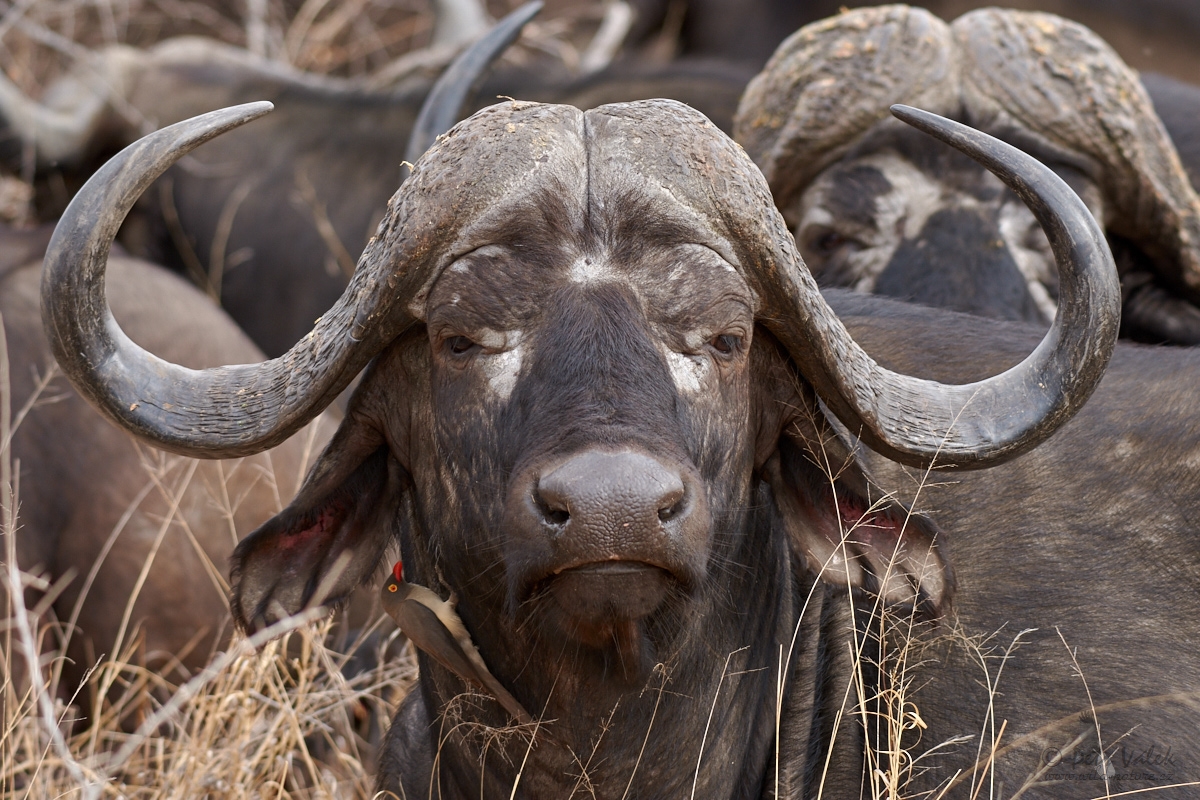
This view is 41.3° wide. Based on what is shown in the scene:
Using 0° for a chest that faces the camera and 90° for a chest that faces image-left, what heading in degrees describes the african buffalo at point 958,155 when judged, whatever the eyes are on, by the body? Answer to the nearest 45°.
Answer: approximately 0°

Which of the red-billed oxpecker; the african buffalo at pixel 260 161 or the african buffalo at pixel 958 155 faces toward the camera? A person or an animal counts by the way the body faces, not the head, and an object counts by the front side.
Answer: the african buffalo at pixel 958 155

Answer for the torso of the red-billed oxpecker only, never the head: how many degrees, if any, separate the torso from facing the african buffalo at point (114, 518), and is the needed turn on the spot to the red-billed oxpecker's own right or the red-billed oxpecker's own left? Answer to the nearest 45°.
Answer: approximately 45° to the red-billed oxpecker's own right

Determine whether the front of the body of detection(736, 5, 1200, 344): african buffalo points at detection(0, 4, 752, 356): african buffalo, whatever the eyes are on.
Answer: no

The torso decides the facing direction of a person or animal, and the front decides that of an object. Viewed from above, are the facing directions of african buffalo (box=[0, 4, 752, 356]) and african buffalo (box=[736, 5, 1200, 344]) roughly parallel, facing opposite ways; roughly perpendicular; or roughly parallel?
roughly perpendicular

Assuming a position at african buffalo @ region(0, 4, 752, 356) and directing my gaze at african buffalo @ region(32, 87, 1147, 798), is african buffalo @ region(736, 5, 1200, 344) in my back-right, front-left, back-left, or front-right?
front-left

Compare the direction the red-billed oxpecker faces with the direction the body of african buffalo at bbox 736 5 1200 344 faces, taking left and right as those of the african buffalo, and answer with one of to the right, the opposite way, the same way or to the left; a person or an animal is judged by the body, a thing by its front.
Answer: to the right

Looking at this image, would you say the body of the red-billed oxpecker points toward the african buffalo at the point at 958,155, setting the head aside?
no

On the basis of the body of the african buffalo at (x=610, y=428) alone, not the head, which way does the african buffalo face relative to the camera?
toward the camera

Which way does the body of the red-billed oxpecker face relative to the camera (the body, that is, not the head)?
to the viewer's left

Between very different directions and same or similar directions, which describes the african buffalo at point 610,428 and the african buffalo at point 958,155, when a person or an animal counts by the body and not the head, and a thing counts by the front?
same or similar directions

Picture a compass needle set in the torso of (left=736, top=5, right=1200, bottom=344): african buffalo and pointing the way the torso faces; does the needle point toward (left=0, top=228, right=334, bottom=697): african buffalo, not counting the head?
no

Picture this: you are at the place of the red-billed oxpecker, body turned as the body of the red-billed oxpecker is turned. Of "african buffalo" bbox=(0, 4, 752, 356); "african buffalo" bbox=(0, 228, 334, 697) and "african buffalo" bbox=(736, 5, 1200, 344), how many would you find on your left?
0
